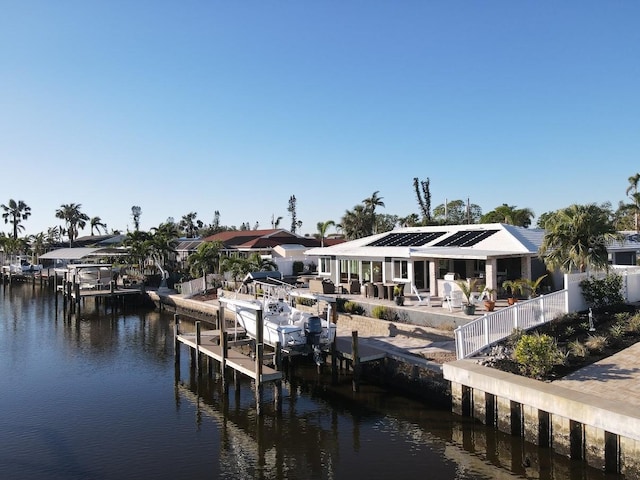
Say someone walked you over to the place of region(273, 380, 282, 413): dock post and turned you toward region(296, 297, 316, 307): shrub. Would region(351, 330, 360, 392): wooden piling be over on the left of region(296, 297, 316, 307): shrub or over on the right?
right

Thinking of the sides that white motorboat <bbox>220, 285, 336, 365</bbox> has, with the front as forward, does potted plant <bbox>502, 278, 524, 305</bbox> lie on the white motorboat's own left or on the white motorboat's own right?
on the white motorboat's own right

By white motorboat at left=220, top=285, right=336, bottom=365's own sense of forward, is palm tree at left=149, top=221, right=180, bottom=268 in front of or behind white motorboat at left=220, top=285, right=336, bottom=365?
in front

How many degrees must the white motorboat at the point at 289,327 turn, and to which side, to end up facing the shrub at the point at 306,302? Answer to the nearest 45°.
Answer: approximately 45° to its right

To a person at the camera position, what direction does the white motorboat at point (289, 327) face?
facing away from the viewer and to the left of the viewer

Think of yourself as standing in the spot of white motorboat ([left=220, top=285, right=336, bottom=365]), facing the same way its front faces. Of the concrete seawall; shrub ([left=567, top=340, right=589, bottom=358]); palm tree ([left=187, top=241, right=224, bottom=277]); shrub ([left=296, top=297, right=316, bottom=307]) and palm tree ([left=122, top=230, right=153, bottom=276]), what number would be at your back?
2

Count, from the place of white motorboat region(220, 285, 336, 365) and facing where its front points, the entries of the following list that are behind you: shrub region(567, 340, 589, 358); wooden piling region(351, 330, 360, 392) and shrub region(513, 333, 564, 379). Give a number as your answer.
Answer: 3

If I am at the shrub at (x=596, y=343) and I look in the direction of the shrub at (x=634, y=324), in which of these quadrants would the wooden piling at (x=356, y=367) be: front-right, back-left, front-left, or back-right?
back-left

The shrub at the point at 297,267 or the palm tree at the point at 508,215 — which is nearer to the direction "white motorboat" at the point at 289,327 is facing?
the shrub

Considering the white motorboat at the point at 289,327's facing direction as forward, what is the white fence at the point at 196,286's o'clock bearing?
The white fence is roughly at 1 o'clock from the white motorboat.

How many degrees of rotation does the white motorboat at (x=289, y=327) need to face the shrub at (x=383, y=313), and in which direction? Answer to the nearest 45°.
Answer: approximately 90° to its right

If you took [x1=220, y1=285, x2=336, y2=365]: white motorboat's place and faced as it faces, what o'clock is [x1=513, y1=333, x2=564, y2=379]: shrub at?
The shrub is roughly at 6 o'clock from the white motorboat.

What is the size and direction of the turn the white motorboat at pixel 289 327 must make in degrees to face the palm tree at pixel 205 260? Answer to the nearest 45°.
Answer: approximately 45° to its right

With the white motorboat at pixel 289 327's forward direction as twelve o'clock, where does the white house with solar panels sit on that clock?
The white house with solar panels is roughly at 3 o'clock from the white motorboat.

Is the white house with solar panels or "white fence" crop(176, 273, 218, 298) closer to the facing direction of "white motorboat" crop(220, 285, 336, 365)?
the white fence

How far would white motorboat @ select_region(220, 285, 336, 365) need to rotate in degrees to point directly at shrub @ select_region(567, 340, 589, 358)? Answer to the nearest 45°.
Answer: approximately 180°

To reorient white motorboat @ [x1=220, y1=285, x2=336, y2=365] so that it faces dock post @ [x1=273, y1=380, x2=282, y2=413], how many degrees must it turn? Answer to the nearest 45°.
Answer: approximately 135° to its left

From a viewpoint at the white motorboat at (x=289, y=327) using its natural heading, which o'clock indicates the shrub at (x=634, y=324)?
The shrub is roughly at 5 o'clock from the white motorboat.
